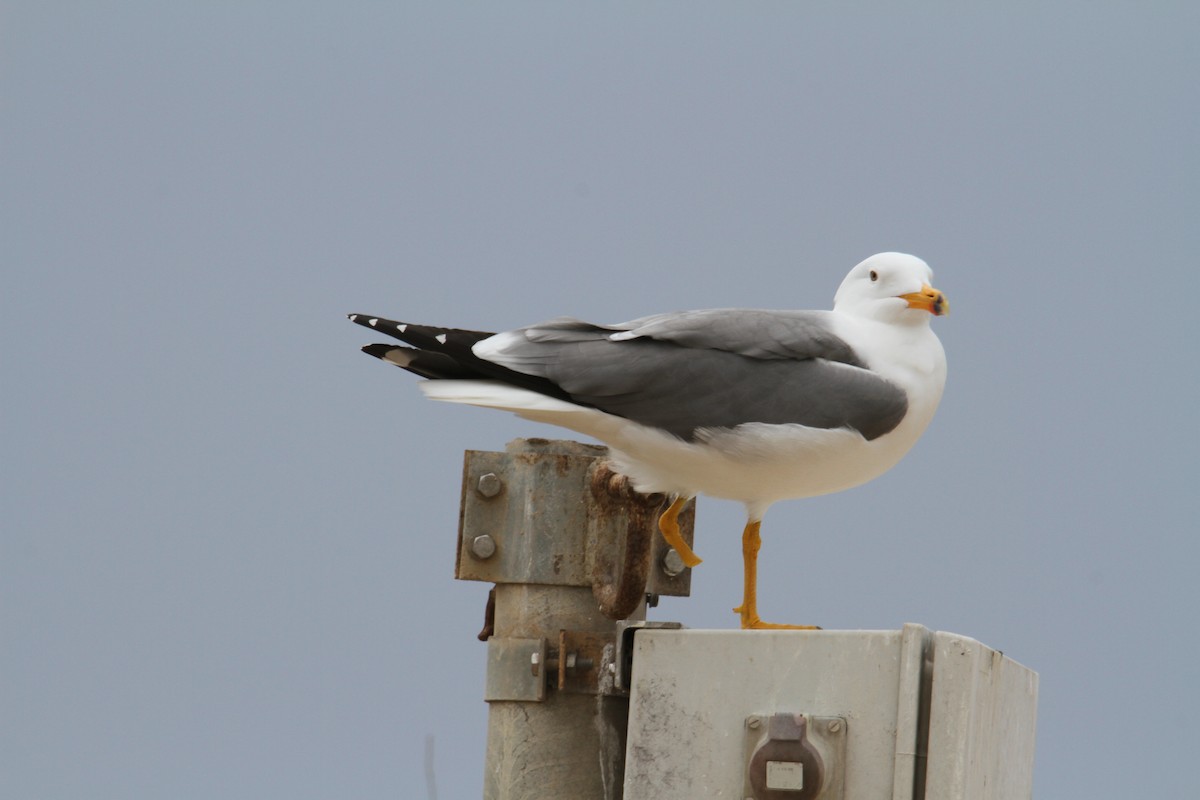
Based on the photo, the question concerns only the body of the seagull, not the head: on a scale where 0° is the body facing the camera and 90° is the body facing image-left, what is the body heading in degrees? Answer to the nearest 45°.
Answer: approximately 270°
